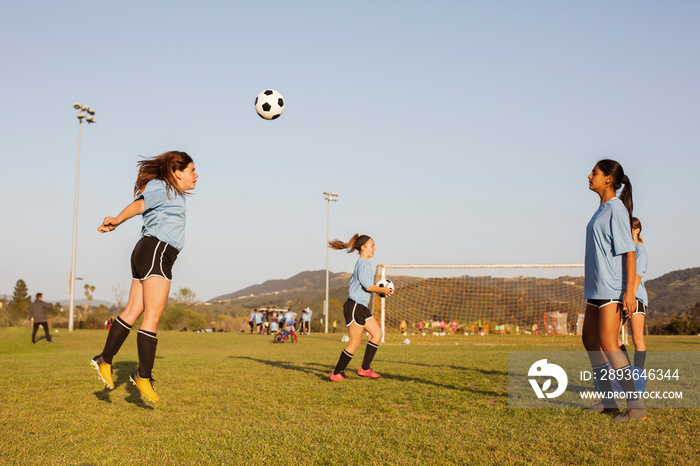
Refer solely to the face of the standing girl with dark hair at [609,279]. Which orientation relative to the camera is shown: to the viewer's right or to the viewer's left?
to the viewer's left

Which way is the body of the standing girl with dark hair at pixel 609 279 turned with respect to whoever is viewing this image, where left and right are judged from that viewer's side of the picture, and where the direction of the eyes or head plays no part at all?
facing to the left of the viewer

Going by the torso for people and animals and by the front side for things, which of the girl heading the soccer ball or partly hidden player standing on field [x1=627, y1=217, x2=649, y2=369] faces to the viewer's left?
the partly hidden player standing on field

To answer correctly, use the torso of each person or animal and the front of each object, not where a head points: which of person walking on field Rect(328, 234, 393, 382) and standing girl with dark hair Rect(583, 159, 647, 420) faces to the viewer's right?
the person walking on field

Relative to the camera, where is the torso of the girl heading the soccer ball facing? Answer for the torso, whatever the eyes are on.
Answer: to the viewer's right

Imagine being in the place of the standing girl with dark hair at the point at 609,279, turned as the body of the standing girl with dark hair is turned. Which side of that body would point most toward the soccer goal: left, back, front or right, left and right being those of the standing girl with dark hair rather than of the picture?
right

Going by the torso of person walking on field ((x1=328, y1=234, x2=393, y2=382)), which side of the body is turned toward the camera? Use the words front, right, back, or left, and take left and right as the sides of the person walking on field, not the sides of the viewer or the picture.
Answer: right

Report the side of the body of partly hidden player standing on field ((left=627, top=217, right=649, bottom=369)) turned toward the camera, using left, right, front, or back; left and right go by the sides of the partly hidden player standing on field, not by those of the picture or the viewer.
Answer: left

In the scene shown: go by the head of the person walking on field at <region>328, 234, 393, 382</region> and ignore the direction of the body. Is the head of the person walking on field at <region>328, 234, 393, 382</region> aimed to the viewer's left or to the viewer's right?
to the viewer's right

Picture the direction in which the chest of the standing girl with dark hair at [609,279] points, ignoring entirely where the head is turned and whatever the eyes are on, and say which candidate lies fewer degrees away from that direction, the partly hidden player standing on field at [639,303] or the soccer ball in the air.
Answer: the soccer ball in the air
